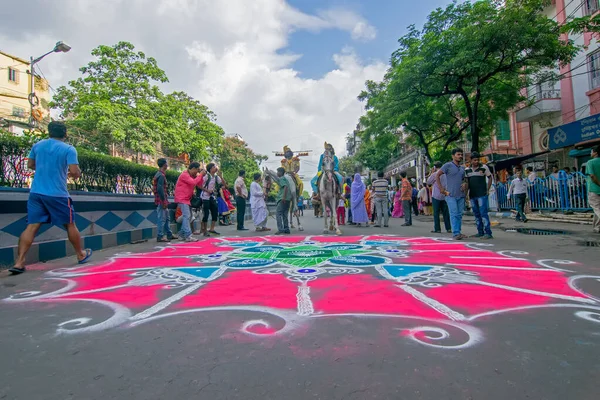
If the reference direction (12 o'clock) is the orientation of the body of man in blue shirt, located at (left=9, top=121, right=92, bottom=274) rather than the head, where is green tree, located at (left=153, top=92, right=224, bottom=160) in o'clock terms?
The green tree is roughly at 11 o'clock from the man in blue shirt.

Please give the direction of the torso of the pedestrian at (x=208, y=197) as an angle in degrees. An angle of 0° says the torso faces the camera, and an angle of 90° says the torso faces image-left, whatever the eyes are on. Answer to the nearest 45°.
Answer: approximately 315°

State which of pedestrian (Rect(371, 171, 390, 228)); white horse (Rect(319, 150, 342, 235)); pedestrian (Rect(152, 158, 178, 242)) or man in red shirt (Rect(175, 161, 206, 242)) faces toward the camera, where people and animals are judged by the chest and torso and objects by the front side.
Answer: the white horse

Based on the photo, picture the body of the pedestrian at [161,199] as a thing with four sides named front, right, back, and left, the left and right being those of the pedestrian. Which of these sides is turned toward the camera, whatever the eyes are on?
right

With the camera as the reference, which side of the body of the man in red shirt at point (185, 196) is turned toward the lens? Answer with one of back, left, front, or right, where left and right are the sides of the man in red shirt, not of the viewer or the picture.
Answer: right

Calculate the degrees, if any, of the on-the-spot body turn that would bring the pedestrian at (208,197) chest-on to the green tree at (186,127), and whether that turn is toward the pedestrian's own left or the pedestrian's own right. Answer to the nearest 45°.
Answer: approximately 135° to the pedestrian's own left

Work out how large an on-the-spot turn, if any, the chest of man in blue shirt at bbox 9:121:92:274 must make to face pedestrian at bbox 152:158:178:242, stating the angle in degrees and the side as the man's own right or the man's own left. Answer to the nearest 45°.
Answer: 0° — they already face them

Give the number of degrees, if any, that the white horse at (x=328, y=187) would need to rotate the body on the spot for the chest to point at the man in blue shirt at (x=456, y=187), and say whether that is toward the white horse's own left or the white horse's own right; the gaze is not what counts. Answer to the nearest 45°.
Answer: approximately 45° to the white horse's own left

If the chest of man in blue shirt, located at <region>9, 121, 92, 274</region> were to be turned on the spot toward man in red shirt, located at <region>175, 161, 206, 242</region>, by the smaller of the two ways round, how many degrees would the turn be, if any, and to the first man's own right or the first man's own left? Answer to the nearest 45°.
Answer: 0° — they already face them

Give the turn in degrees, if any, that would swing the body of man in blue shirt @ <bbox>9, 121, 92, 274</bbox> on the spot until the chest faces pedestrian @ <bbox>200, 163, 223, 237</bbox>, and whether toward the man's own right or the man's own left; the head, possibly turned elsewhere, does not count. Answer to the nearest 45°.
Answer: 0° — they already face them
